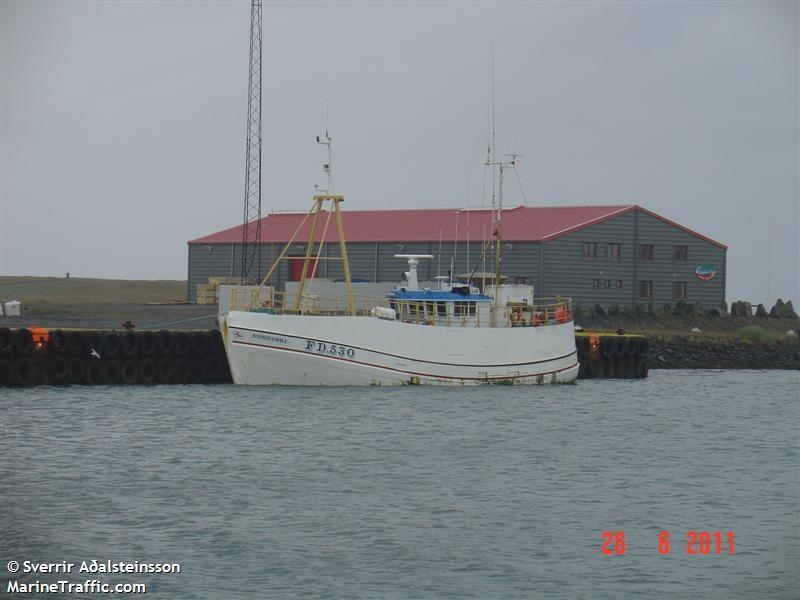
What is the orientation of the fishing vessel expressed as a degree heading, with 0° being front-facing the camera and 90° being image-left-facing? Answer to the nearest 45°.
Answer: approximately 90°
